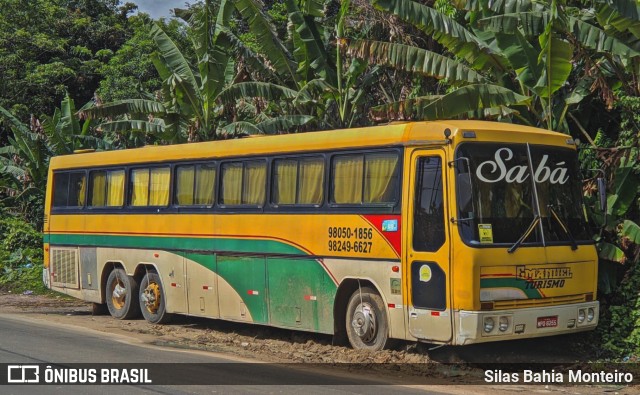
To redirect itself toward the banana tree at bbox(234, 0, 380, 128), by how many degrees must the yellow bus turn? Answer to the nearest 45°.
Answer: approximately 135° to its left

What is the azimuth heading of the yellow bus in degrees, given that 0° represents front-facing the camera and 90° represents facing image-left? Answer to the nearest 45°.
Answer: approximately 315°

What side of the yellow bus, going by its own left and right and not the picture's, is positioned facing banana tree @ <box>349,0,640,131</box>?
left
